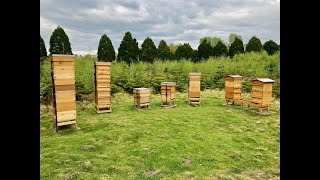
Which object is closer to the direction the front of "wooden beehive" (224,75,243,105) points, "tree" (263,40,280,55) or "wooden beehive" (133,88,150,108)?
the wooden beehive

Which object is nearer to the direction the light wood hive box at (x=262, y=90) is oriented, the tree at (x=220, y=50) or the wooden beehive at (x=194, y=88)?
the wooden beehive

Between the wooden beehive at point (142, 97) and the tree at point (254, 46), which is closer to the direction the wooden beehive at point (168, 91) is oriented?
the wooden beehive

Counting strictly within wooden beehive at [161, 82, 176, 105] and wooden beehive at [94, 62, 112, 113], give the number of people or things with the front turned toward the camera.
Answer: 2

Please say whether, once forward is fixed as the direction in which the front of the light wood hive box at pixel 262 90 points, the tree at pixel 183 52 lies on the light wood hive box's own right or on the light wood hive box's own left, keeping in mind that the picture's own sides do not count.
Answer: on the light wood hive box's own right

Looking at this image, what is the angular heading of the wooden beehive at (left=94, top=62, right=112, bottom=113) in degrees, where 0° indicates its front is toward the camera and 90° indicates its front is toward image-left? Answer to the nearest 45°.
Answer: approximately 0°

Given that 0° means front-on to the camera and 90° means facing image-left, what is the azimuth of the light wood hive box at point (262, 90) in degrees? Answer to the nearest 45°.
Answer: approximately 45°

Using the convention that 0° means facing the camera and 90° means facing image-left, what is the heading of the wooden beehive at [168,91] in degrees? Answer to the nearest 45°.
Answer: approximately 0°

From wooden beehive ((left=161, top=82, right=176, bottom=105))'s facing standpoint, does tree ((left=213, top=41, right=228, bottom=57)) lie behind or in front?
behind
